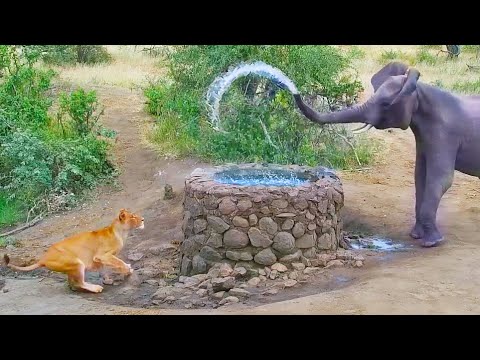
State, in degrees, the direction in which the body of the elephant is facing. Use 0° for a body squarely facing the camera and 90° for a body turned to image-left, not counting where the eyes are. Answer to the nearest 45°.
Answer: approximately 90°

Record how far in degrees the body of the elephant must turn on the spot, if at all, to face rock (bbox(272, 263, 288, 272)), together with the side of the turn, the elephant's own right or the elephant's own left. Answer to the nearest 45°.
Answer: approximately 45° to the elephant's own left

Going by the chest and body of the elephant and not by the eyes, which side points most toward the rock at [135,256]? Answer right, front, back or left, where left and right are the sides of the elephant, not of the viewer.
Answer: front

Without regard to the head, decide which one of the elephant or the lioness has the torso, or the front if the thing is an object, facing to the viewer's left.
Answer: the elephant

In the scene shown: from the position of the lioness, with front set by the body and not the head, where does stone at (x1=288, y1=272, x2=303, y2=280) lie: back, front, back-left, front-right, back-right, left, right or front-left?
front

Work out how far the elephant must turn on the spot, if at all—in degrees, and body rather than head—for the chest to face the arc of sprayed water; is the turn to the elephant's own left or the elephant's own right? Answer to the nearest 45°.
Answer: approximately 45° to the elephant's own right

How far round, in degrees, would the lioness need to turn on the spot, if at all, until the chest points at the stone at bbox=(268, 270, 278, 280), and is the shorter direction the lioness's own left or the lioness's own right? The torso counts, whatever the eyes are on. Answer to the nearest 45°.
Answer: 0° — it already faces it

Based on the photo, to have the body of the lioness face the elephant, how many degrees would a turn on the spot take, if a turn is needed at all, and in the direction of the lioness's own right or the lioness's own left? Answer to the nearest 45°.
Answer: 0° — it already faces it

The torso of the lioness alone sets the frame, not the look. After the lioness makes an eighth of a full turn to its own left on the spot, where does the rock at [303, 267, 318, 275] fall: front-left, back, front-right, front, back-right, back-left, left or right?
front-right

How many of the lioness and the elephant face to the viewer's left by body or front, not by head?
1

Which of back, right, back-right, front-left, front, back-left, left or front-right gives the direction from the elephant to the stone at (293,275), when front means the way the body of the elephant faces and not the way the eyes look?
front-left

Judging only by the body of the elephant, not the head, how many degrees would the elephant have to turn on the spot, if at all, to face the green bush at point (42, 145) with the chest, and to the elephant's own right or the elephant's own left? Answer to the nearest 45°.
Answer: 0° — it already faces it

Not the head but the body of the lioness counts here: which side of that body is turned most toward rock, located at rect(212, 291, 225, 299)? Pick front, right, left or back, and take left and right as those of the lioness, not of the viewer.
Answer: front

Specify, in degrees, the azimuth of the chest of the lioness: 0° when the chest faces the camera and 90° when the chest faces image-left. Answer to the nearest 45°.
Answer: approximately 270°

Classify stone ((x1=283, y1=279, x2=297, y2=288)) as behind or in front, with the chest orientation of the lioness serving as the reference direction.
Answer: in front

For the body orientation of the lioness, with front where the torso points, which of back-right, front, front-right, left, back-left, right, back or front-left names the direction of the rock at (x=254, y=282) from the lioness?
front

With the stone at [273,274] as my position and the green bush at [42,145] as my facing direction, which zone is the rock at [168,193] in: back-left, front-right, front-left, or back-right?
front-right

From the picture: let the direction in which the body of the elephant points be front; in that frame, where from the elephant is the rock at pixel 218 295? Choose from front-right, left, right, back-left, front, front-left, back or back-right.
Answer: front-left
